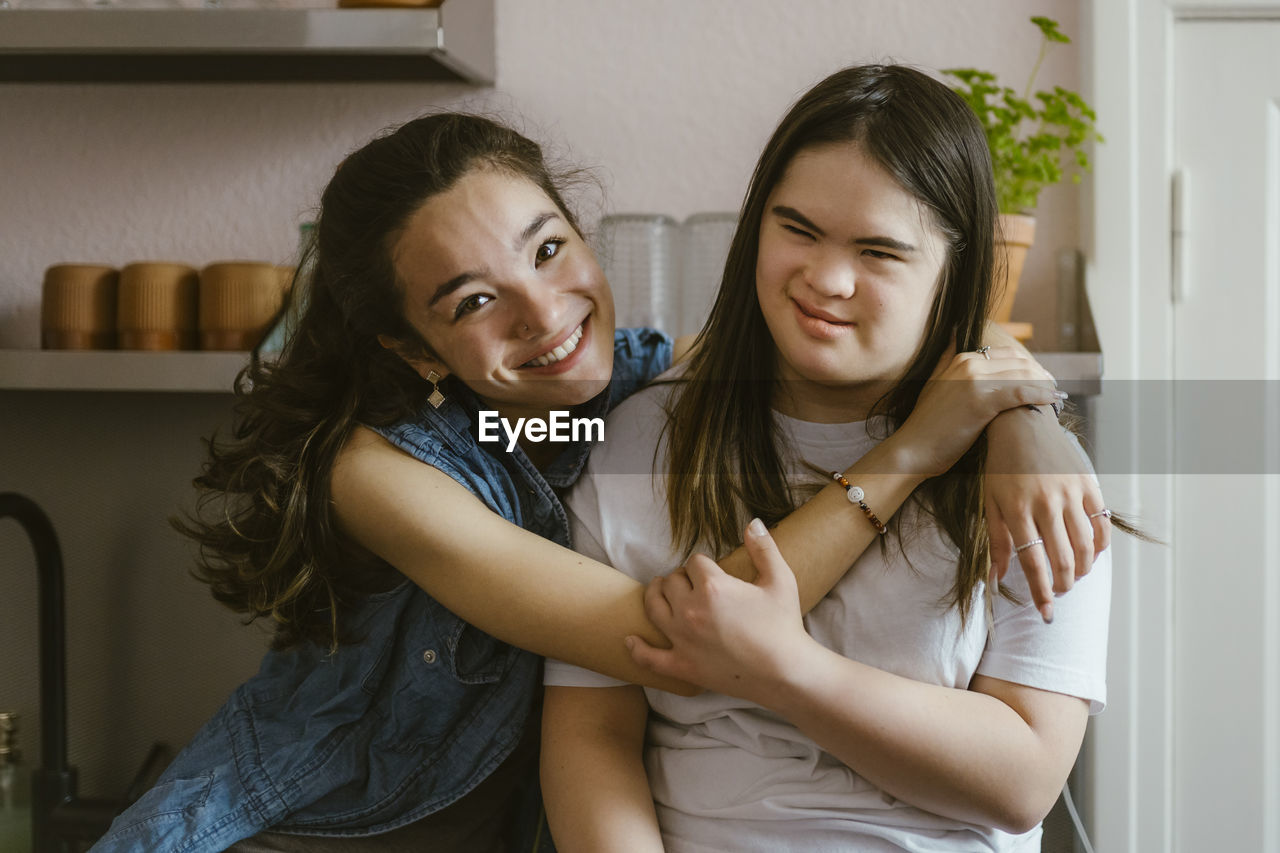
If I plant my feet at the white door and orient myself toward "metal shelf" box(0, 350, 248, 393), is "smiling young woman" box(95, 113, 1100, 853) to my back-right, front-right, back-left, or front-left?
front-left

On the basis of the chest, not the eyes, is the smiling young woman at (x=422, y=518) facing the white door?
no

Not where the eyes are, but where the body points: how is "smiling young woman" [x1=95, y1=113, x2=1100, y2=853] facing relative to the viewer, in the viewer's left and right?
facing the viewer and to the right of the viewer
